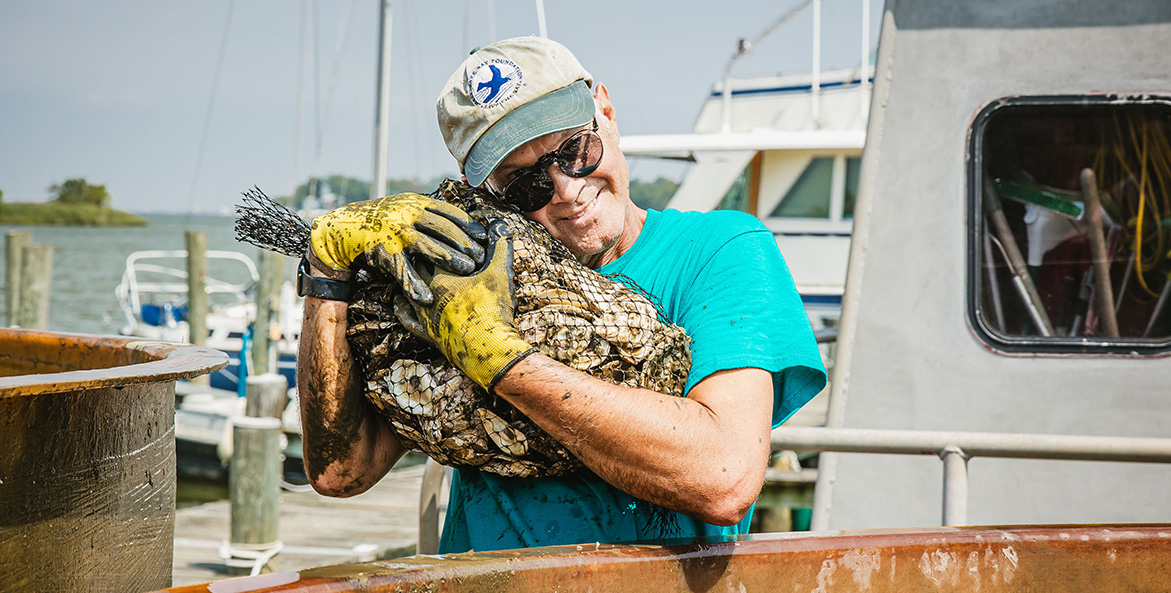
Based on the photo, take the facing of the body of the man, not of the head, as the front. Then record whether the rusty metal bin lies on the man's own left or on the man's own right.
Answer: on the man's own right

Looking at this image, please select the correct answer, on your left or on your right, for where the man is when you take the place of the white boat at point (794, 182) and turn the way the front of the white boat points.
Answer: on your left

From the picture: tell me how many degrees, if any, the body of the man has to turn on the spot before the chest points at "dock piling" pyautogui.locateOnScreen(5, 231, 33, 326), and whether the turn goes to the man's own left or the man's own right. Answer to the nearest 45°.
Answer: approximately 90° to the man's own right

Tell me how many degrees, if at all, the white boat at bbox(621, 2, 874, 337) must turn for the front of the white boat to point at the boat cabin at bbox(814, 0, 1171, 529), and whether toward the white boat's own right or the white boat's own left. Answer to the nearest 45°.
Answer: approximately 90° to the white boat's own left

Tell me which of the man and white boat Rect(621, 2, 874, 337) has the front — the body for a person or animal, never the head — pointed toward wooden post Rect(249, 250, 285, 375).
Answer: the white boat

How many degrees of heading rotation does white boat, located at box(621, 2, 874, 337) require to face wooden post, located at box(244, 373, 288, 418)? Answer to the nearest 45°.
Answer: approximately 45° to its left

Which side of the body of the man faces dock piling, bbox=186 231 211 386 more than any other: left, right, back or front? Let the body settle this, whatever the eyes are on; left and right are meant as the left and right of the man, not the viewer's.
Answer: right

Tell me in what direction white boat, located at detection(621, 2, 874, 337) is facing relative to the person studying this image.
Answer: facing to the left of the viewer

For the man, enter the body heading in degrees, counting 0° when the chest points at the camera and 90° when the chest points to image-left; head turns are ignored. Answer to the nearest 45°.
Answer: approximately 45°
